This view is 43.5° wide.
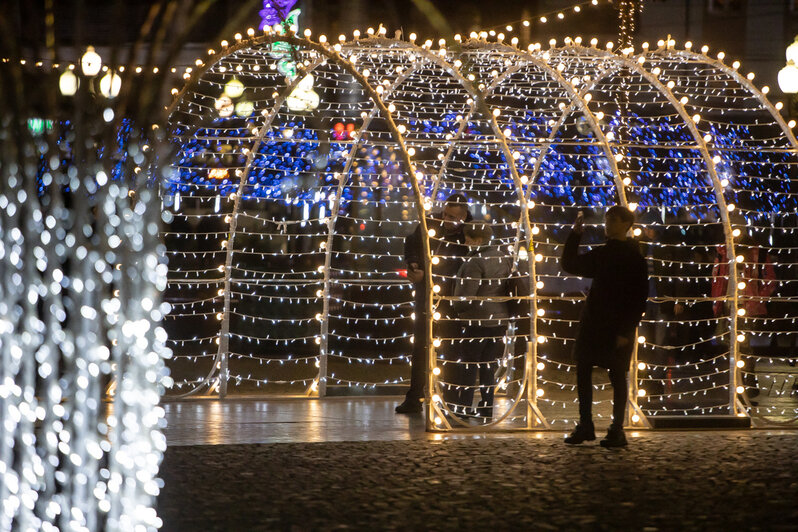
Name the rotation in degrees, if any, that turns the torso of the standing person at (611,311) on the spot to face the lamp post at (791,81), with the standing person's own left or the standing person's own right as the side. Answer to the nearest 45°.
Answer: approximately 135° to the standing person's own right
